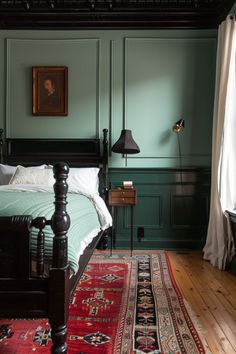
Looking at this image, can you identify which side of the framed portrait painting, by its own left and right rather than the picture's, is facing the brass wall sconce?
left

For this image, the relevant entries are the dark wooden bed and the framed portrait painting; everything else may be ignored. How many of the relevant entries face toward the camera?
2

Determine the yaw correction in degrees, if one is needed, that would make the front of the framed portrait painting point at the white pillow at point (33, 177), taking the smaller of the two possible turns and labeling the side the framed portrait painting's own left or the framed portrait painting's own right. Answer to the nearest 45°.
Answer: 0° — it already faces it

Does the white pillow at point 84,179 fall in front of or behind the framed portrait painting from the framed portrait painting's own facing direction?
in front

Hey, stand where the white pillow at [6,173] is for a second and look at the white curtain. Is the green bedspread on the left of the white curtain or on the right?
right

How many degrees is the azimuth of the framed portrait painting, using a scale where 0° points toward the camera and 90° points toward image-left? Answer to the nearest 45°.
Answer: approximately 0°

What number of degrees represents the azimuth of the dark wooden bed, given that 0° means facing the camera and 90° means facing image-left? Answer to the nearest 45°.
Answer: approximately 0°

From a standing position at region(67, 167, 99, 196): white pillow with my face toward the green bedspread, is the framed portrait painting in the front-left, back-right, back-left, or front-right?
back-right
